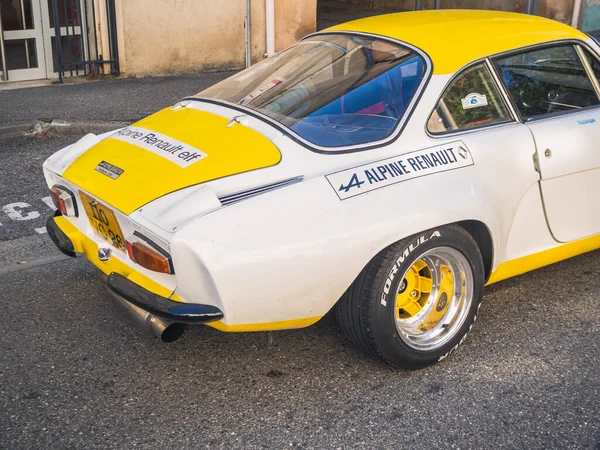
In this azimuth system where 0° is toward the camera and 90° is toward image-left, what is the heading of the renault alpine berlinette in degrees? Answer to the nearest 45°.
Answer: approximately 225°
